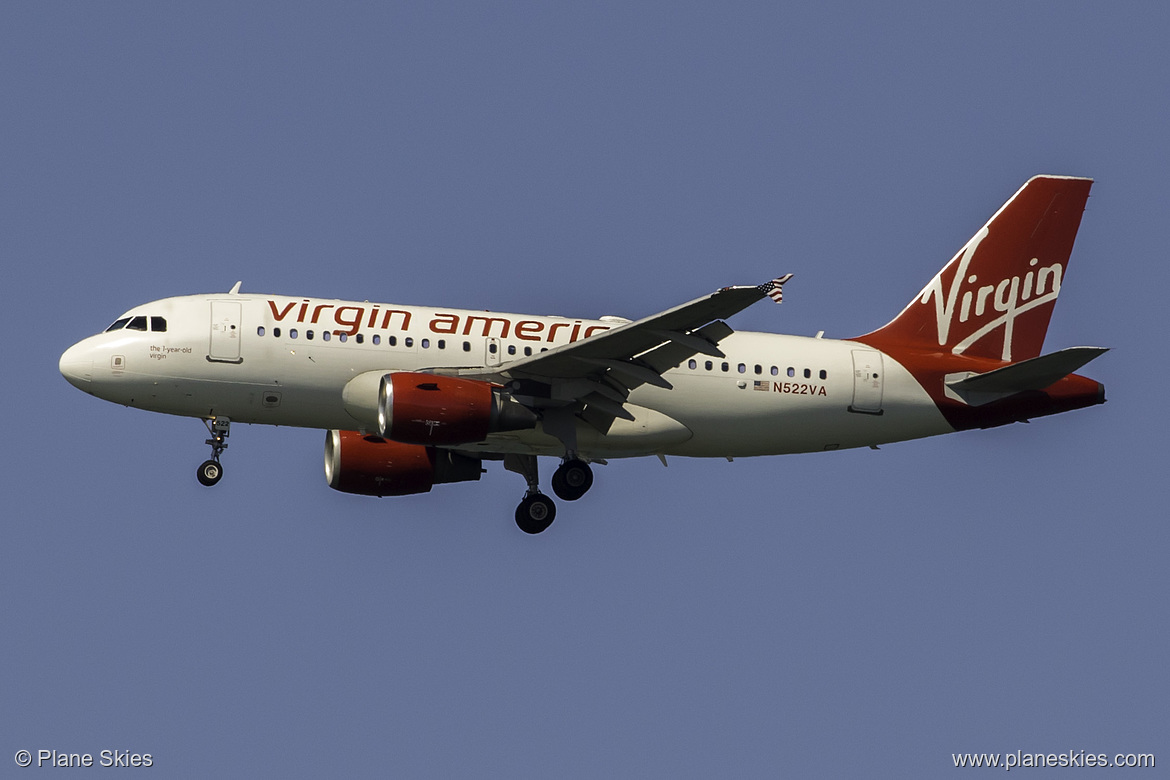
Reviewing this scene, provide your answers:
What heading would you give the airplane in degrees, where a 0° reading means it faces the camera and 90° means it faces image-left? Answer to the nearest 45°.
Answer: approximately 90°

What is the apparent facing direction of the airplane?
to the viewer's left
